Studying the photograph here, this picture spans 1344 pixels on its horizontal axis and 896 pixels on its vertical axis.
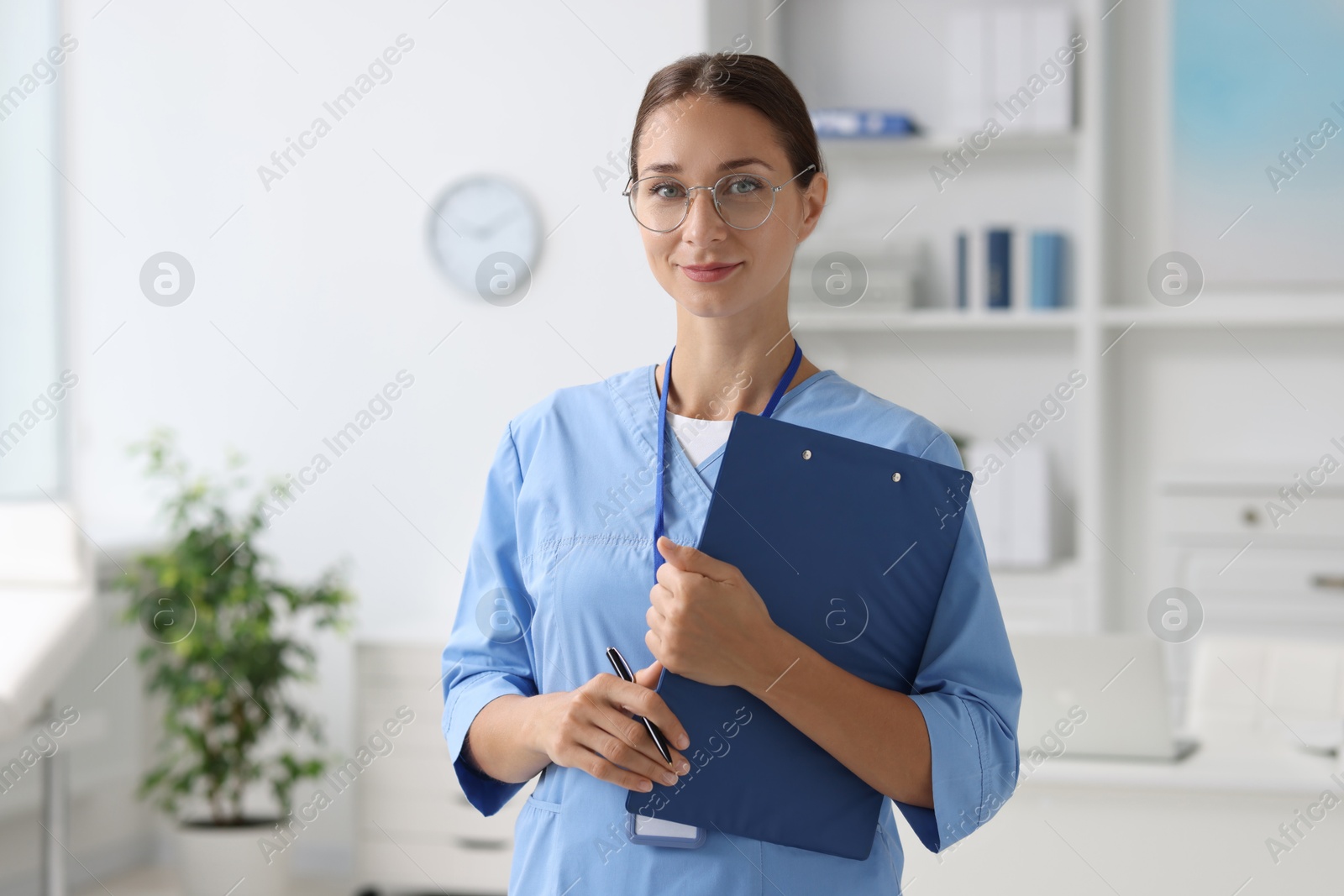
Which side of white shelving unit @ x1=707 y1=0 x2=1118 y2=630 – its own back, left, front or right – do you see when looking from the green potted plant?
right

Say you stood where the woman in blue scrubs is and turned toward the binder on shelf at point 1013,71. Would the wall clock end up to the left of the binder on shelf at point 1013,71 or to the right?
left

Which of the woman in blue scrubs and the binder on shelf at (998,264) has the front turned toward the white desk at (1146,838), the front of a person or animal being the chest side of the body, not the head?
the binder on shelf

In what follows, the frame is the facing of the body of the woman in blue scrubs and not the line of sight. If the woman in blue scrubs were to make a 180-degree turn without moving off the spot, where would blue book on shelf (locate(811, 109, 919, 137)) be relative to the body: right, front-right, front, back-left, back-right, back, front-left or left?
front

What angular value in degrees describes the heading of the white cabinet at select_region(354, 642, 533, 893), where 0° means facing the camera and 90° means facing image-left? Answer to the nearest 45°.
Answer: approximately 0°

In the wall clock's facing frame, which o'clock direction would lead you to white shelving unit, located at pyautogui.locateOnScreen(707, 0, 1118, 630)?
The white shelving unit is roughly at 9 o'clock from the wall clock.

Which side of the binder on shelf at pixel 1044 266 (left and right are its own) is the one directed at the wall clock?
right

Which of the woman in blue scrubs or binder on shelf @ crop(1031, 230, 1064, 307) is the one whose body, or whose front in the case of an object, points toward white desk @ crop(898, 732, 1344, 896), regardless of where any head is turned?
the binder on shelf
